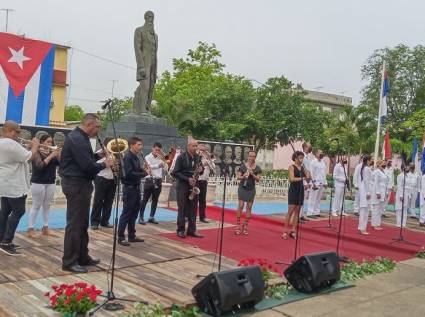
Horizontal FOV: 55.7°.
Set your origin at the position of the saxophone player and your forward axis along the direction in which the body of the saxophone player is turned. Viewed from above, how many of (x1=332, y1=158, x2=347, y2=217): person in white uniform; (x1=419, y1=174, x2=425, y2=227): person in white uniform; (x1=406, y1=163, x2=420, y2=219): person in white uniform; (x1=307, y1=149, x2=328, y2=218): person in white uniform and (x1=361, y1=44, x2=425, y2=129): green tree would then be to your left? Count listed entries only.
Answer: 5

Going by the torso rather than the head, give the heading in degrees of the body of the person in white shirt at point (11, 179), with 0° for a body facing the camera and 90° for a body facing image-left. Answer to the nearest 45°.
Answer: approximately 270°

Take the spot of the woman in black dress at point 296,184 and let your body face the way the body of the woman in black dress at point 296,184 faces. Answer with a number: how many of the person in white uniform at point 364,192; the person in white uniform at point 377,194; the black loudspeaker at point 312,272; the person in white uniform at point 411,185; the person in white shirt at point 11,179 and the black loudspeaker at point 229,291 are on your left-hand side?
3

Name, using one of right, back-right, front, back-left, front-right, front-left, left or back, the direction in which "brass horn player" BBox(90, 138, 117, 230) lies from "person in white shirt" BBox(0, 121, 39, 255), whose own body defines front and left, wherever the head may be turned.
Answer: front-left

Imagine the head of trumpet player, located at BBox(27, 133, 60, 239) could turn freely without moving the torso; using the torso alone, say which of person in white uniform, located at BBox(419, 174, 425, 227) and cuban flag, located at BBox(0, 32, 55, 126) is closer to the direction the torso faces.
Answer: the person in white uniform

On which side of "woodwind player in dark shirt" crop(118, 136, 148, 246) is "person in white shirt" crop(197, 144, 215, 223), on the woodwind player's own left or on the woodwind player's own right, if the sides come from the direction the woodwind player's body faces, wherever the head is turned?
on the woodwind player's own left

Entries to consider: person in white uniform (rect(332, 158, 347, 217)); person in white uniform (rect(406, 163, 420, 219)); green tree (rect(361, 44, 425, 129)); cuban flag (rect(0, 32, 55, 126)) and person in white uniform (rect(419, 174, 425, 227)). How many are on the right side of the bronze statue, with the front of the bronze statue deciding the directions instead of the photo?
1

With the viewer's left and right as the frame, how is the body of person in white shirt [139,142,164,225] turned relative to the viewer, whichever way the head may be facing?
facing the viewer and to the right of the viewer

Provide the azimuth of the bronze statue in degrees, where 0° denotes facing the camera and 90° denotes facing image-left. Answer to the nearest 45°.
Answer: approximately 315°

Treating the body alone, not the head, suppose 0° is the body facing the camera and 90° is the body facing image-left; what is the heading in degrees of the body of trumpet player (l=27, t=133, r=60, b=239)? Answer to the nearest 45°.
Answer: approximately 315°
